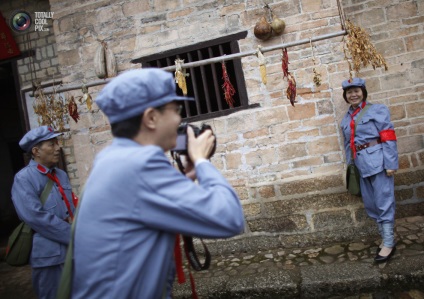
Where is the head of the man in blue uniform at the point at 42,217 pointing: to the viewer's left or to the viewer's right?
to the viewer's right

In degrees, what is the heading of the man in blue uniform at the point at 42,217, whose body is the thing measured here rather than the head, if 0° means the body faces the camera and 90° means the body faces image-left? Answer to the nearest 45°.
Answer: approximately 315°

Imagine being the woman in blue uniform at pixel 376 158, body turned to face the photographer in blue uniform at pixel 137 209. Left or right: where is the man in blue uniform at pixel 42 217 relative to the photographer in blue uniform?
right

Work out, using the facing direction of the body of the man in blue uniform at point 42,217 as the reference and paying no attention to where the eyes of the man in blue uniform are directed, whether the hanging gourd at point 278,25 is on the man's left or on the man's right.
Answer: on the man's left

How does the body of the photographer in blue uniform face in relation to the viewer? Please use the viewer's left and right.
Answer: facing away from the viewer and to the right of the viewer
